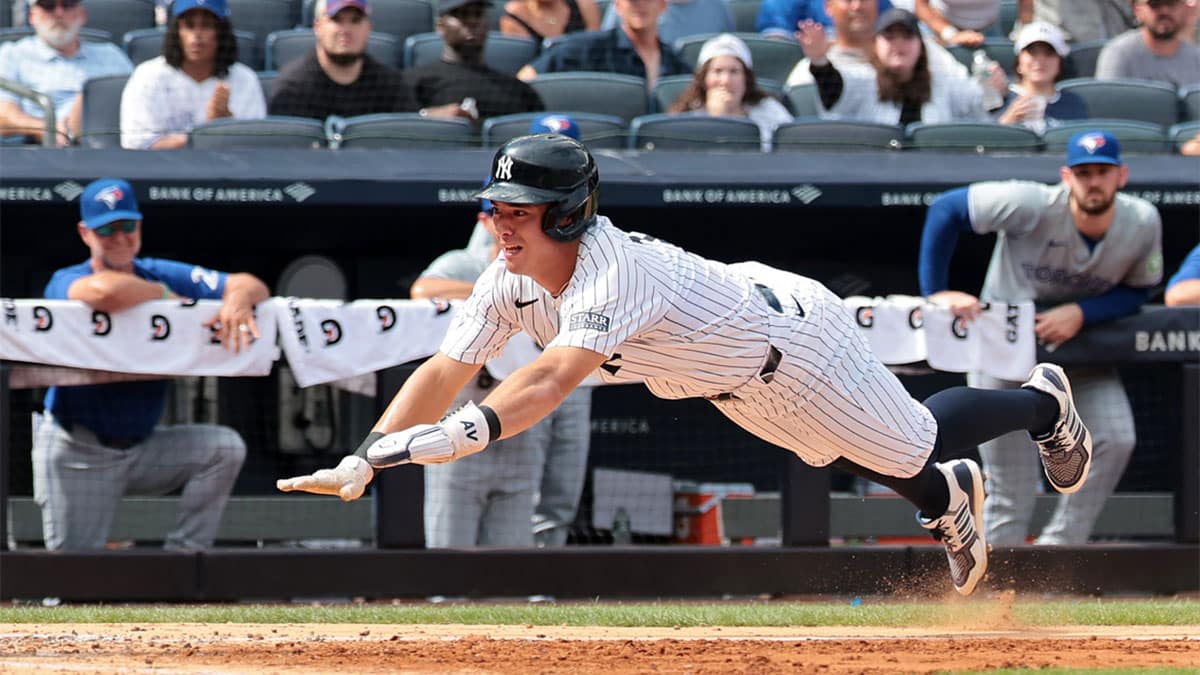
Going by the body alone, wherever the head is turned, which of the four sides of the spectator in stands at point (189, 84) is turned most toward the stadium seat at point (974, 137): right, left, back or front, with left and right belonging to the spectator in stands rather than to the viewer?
left

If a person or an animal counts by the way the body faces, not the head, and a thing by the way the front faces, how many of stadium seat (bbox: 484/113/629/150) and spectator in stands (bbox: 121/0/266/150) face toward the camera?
2

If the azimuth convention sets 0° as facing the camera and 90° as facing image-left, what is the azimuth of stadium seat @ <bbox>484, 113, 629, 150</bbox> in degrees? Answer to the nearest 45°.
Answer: approximately 0°

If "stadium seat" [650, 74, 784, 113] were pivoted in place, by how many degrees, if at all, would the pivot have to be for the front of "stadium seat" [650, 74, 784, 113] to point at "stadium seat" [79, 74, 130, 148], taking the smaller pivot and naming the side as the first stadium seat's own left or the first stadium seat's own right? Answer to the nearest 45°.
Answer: approximately 90° to the first stadium seat's own right

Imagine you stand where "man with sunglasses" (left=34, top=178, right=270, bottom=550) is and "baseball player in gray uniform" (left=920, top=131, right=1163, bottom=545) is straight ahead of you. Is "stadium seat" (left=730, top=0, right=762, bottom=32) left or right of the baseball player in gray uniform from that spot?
left

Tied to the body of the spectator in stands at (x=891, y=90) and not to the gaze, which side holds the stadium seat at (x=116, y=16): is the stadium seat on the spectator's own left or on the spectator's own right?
on the spectator's own right
